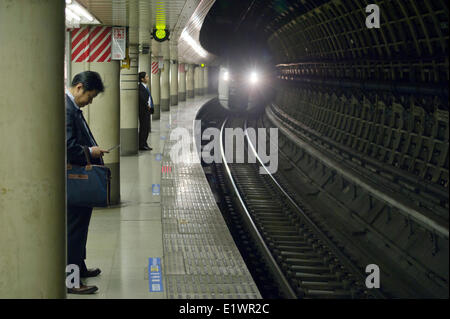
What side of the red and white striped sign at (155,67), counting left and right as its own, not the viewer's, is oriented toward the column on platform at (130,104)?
front

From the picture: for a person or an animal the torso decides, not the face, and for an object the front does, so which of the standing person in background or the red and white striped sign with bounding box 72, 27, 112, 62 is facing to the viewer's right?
the standing person in background

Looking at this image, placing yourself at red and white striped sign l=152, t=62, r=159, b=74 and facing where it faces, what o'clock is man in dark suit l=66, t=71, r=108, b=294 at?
The man in dark suit is roughly at 12 o'clock from the red and white striped sign.

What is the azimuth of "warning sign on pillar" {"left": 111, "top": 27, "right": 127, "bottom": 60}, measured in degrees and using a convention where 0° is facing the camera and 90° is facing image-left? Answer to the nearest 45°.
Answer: approximately 0°

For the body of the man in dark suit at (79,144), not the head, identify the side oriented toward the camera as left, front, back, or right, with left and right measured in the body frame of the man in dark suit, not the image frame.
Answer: right

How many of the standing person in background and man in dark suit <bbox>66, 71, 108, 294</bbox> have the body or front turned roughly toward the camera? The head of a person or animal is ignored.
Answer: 0

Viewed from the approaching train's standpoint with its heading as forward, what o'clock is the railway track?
The railway track is roughly at 12 o'clock from the approaching train.

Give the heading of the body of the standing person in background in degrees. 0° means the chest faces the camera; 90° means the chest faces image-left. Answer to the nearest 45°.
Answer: approximately 270°

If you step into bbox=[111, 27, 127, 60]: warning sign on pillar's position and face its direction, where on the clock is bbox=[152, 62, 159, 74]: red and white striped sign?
The red and white striped sign is roughly at 6 o'clock from the warning sign on pillar.

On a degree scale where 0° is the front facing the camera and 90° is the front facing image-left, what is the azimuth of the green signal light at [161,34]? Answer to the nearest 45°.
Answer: approximately 0°

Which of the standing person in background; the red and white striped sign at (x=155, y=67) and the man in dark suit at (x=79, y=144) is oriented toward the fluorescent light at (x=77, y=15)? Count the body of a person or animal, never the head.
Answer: the red and white striped sign

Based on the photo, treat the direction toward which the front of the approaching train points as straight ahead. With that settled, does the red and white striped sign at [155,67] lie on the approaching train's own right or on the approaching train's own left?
on the approaching train's own right
